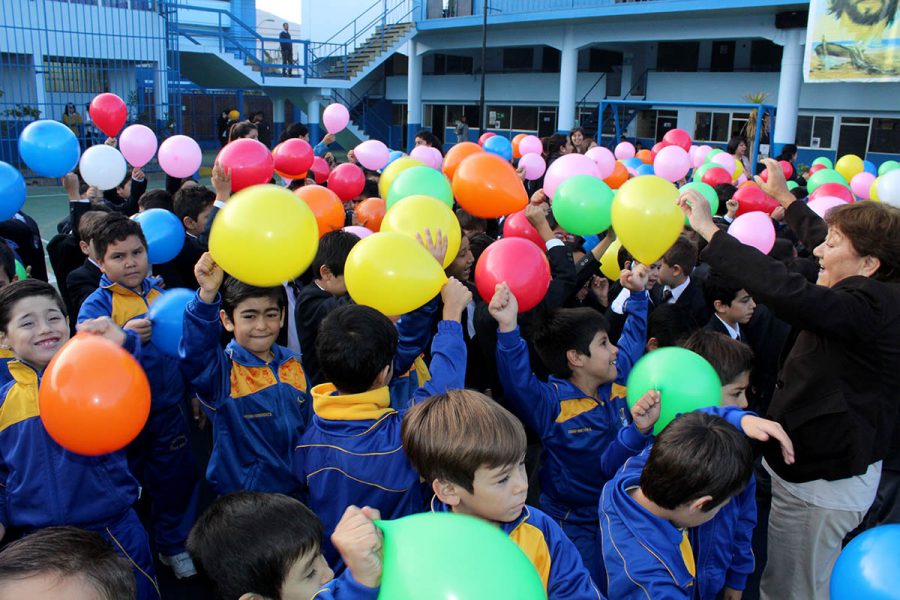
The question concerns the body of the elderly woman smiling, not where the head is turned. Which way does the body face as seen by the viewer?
to the viewer's left

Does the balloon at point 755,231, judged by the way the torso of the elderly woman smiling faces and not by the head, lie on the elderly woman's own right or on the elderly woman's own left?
on the elderly woman's own right

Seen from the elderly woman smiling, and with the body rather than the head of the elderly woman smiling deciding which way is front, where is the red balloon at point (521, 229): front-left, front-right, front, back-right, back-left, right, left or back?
front-right

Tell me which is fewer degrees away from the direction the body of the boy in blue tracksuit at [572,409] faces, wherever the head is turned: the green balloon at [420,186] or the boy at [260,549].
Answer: the boy

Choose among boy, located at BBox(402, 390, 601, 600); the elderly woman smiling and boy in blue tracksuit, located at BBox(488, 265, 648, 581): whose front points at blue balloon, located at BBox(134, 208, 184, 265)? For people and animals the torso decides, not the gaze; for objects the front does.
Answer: the elderly woman smiling

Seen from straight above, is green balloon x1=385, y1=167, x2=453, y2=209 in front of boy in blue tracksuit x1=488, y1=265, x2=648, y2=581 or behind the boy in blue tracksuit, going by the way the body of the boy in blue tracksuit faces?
behind

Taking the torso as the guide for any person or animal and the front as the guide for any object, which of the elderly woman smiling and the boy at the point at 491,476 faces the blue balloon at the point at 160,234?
the elderly woman smiling

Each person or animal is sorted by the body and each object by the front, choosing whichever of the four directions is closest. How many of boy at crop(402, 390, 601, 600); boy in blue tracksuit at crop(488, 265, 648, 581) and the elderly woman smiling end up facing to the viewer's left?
1

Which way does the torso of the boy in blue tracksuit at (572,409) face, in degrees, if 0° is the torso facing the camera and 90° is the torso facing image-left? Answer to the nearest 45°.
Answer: approximately 315°

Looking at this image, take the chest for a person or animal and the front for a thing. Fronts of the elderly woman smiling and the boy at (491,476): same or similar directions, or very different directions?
very different directions

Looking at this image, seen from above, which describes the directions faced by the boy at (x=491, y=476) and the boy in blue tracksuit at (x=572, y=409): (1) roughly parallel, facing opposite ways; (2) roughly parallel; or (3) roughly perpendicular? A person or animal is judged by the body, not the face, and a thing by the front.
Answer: roughly parallel

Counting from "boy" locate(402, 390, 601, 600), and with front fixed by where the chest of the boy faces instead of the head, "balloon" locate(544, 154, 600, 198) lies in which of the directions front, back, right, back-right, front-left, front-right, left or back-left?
back-left
